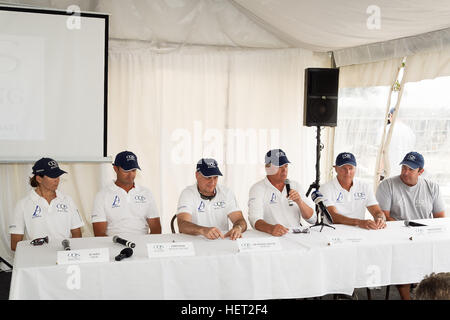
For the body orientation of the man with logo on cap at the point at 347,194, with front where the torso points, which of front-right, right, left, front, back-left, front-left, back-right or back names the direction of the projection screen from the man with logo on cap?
right

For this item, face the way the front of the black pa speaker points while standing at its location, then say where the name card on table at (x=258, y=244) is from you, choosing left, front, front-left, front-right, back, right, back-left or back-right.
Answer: front

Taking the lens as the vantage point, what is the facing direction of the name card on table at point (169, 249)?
facing the viewer

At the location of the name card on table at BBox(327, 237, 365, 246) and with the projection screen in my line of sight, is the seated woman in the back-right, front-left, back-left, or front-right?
front-left

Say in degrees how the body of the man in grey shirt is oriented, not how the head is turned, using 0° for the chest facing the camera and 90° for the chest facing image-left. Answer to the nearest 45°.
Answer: approximately 0°

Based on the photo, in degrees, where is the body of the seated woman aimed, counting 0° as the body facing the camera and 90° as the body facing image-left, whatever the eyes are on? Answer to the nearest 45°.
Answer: approximately 0°

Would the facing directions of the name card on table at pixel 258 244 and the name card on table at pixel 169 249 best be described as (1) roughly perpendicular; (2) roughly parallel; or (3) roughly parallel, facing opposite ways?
roughly parallel

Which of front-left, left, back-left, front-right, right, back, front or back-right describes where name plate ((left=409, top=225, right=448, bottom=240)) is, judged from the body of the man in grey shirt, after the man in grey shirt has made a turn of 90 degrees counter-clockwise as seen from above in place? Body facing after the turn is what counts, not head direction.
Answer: right

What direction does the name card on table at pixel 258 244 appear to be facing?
toward the camera
